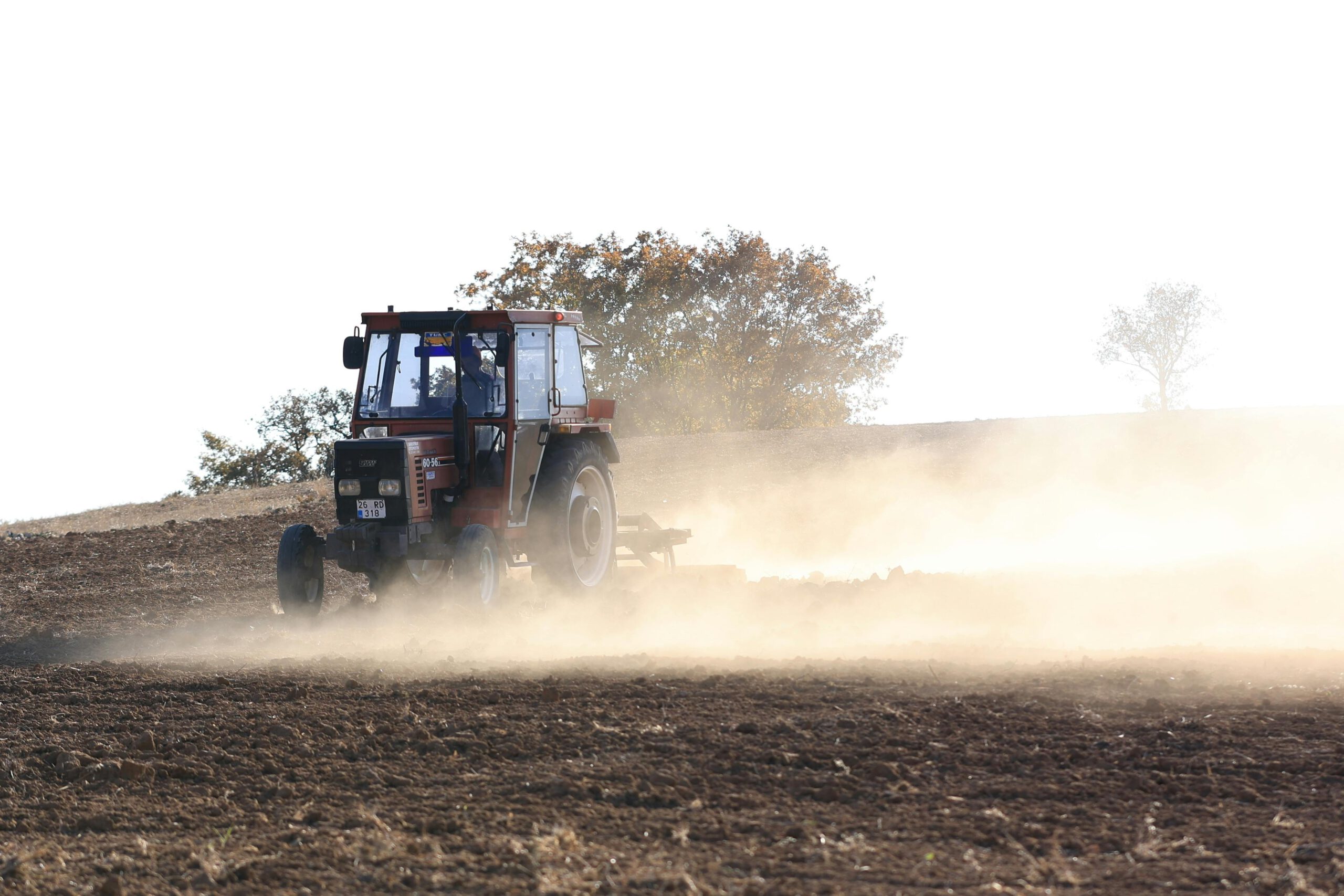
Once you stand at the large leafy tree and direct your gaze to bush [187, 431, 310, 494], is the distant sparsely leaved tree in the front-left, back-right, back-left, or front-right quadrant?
back-right

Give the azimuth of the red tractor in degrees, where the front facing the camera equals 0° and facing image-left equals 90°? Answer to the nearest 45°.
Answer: approximately 45°

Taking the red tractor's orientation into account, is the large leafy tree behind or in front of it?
behind

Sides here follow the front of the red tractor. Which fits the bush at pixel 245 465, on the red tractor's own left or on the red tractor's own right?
on the red tractor's own right

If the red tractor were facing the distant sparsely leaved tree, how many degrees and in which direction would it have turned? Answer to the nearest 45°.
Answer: approximately 180°
